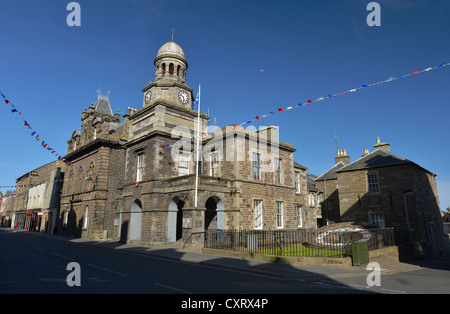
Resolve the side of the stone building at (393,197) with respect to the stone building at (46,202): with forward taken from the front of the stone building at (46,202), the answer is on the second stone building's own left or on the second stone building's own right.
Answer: on the second stone building's own left

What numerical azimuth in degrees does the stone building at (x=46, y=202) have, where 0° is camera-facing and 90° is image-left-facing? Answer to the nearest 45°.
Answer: approximately 45°

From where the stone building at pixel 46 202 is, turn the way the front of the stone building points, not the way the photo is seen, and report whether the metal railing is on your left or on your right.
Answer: on your left

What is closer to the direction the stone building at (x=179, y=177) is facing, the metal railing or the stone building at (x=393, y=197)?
the metal railing

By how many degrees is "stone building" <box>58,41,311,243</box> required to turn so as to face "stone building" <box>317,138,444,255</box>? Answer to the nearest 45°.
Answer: approximately 135° to its left

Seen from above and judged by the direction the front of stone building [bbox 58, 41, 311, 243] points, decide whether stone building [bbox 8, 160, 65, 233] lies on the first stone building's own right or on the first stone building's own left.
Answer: on the first stone building's own right

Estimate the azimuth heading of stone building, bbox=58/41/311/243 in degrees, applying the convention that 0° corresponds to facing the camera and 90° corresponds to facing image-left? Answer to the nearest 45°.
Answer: approximately 45°
